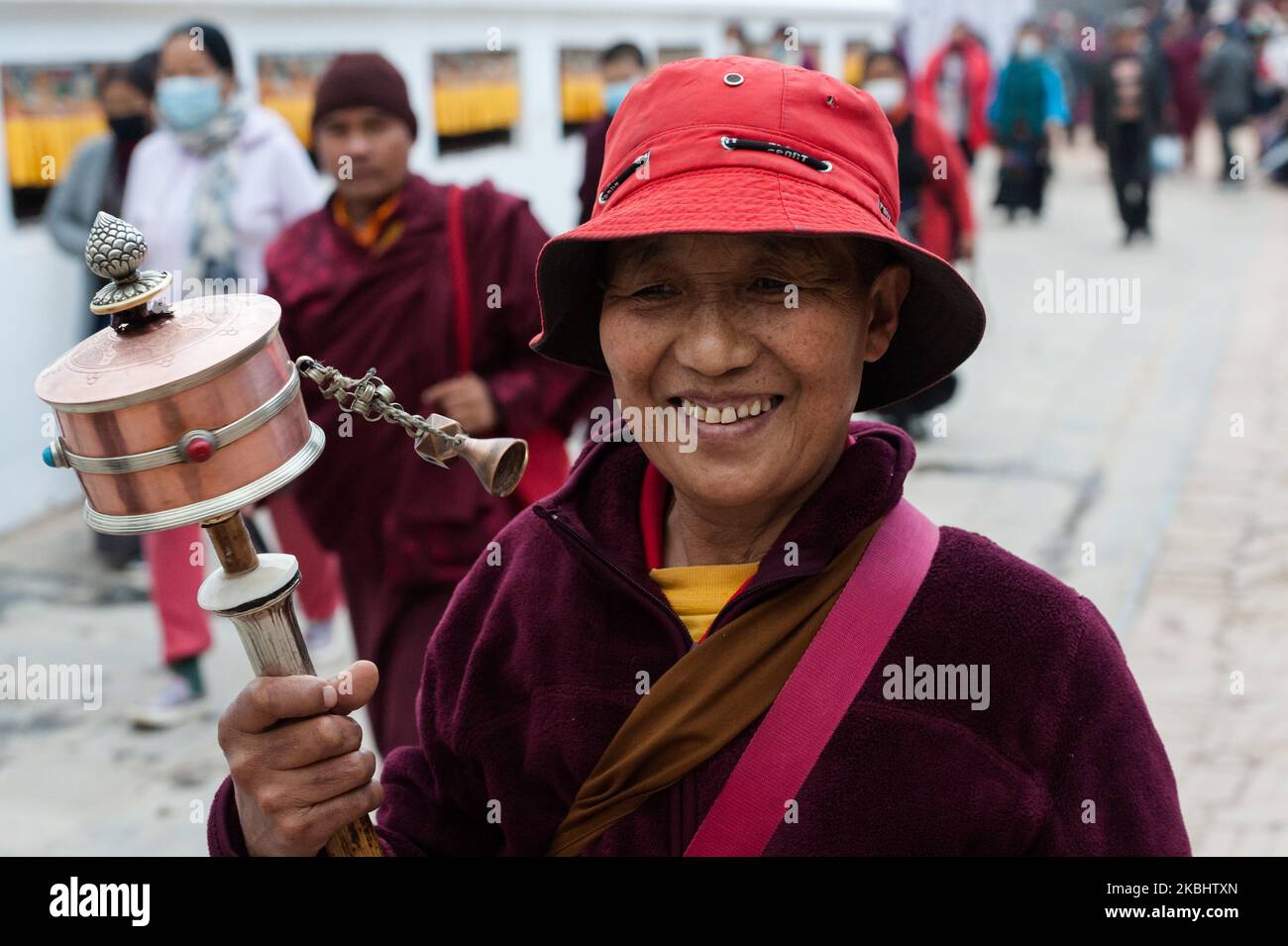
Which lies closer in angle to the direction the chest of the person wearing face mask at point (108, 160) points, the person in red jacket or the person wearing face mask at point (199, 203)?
the person wearing face mask

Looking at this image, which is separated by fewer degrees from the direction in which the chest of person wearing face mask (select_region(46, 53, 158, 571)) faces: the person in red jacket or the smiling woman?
the smiling woman

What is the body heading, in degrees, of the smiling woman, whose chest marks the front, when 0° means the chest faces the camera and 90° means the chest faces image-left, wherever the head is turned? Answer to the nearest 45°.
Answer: approximately 45°

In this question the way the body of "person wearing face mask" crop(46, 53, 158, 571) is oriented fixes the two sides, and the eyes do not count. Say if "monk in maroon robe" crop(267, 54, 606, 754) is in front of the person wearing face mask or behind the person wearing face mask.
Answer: in front

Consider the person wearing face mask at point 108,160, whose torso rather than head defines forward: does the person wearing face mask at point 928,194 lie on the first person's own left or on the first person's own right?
on the first person's own left

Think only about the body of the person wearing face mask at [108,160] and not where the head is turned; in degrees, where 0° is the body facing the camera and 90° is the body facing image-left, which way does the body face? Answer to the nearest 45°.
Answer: approximately 315°

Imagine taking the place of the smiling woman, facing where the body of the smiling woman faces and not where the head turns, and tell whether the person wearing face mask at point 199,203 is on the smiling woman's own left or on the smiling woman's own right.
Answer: on the smiling woman's own right

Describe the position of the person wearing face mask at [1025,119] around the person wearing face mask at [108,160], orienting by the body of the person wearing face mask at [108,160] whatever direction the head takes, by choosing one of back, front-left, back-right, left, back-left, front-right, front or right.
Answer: left

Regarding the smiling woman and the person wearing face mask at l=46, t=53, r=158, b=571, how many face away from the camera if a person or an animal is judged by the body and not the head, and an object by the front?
0

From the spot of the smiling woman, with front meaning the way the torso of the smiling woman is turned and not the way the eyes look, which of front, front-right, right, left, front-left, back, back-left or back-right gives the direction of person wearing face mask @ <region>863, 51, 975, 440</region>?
back-right
